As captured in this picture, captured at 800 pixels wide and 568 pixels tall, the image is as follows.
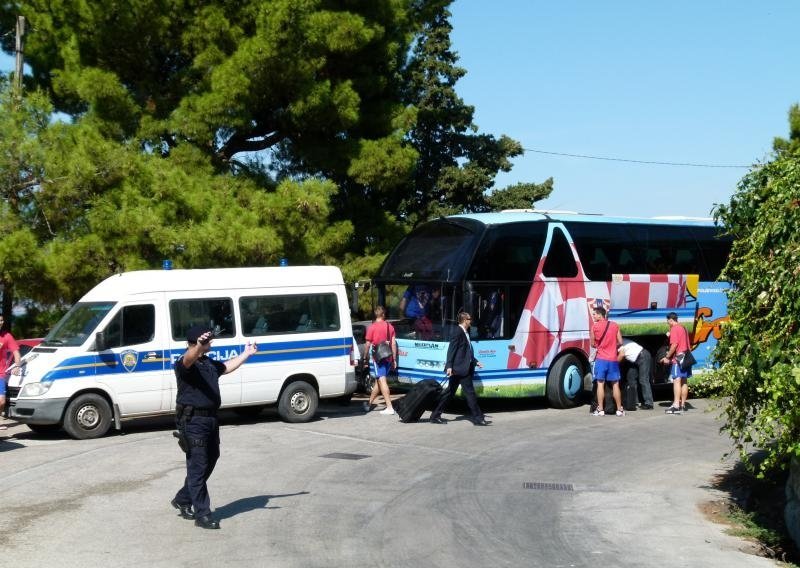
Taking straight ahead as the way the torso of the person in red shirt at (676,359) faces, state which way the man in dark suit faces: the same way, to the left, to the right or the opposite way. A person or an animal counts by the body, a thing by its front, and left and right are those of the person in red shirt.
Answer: the opposite way

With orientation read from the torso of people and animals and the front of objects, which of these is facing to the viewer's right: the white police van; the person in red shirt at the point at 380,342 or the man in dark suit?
the man in dark suit

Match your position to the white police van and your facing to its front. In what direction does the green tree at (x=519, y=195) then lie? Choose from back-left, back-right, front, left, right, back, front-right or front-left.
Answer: back-right

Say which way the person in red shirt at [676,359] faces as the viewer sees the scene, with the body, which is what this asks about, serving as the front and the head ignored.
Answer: to the viewer's left

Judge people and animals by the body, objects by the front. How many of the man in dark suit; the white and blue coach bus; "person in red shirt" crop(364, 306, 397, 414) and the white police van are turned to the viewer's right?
1

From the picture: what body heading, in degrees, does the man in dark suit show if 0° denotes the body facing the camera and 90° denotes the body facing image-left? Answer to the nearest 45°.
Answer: approximately 270°

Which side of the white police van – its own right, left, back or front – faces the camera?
left

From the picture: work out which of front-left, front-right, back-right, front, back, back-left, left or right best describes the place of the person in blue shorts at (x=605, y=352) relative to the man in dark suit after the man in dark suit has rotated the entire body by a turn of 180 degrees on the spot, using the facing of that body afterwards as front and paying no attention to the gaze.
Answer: back-right

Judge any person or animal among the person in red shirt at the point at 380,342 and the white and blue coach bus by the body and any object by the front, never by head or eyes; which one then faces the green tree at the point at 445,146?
the person in red shirt

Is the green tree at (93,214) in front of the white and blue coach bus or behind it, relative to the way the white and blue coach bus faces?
in front

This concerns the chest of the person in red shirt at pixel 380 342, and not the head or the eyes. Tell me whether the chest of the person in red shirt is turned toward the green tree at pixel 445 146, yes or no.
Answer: yes

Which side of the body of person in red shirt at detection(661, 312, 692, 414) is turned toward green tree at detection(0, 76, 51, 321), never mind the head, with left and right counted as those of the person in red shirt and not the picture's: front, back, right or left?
front

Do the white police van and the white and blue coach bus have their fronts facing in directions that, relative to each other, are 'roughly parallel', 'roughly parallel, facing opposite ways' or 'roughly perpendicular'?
roughly parallel

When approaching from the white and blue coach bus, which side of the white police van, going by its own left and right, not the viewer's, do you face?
back

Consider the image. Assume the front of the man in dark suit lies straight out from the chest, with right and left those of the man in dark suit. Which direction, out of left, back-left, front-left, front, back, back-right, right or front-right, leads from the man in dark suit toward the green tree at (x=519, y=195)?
left

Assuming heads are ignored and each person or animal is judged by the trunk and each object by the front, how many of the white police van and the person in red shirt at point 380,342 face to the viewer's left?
1

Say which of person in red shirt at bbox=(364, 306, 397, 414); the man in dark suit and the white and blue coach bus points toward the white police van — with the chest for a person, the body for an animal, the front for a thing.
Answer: the white and blue coach bus
